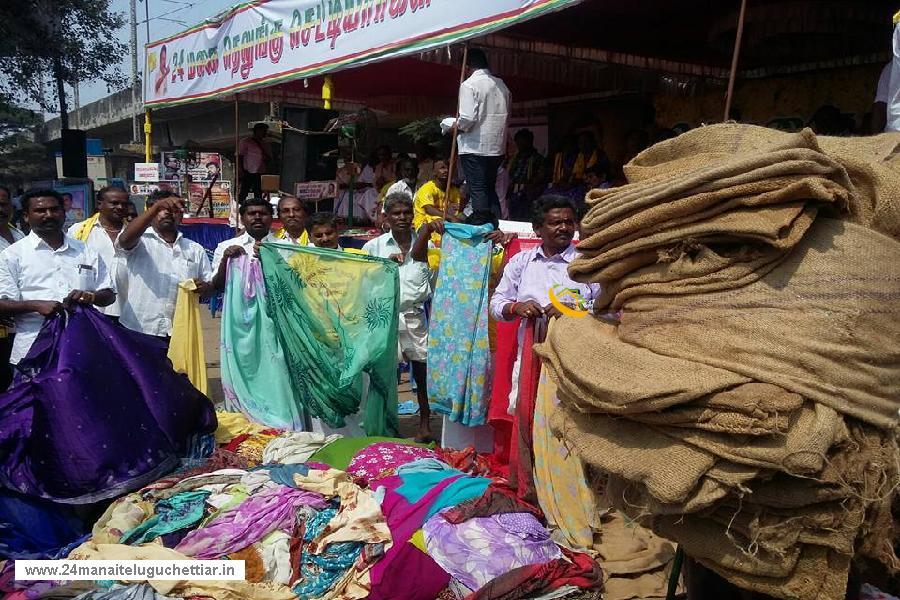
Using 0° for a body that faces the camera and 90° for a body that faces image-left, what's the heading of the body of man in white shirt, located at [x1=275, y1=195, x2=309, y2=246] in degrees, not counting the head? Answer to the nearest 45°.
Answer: approximately 0°

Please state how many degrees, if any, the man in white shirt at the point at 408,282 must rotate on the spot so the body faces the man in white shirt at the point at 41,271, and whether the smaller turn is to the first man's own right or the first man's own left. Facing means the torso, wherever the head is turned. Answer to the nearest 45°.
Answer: approximately 90° to the first man's own right

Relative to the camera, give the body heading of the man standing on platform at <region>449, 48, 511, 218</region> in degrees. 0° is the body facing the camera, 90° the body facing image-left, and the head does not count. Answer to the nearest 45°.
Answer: approximately 135°

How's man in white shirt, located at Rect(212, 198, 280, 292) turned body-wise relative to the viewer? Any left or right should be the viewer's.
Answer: facing the viewer

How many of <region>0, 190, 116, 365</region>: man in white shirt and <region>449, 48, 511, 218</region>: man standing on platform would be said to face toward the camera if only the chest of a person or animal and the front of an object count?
1

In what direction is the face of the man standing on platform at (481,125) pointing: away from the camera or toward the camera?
away from the camera

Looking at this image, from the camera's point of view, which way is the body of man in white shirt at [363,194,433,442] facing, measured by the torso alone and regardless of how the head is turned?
toward the camera

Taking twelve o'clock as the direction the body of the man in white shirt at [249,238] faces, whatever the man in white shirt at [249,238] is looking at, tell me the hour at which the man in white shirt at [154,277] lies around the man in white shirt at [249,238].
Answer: the man in white shirt at [154,277] is roughly at 3 o'clock from the man in white shirt at [249,238].

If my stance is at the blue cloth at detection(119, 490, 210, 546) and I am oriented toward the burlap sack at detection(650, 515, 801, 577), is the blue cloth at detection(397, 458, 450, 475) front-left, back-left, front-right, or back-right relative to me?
front-left

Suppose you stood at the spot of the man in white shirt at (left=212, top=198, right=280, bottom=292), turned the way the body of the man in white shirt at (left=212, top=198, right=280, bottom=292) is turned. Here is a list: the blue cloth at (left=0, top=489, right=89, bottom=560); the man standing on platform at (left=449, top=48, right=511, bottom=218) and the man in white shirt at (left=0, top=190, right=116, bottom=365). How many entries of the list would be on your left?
1

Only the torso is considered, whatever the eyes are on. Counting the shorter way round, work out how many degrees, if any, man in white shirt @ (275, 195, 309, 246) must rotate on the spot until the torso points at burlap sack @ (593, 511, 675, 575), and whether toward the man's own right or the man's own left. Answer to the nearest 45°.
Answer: approximately 45° to the man's own left
